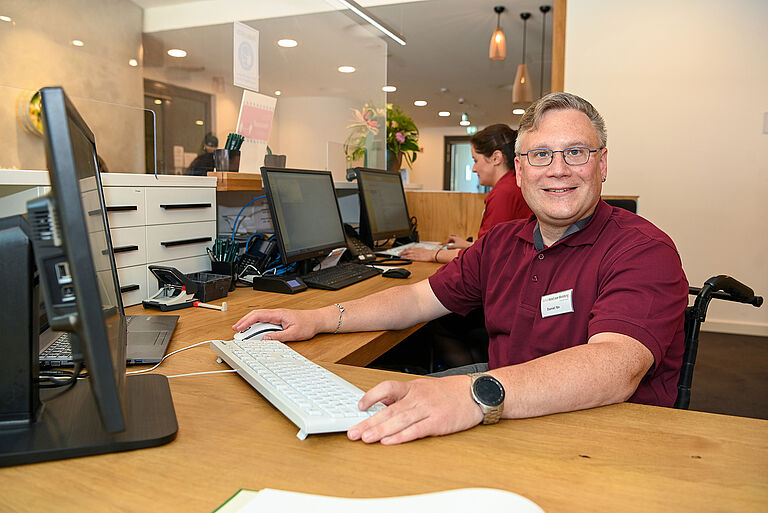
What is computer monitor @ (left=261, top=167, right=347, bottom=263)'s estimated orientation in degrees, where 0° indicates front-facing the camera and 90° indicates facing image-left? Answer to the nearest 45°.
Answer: approximately 315°

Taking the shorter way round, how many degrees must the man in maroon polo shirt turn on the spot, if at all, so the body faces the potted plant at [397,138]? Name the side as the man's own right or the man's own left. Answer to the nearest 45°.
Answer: approximately 135° to the man's own right

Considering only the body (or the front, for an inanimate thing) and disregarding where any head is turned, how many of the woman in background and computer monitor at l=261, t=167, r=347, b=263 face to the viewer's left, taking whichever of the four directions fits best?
1

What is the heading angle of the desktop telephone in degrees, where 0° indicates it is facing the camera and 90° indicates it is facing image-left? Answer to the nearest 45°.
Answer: approximately 315°

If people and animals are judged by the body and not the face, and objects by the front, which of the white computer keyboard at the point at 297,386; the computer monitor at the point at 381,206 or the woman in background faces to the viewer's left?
the woman in background

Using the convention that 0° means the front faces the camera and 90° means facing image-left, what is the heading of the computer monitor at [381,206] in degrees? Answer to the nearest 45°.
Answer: approximately 315°

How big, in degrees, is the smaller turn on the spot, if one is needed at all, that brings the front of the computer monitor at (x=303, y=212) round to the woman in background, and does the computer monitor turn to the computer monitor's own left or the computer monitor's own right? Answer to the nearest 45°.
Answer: approximately 90° to the computer monitor's own left
